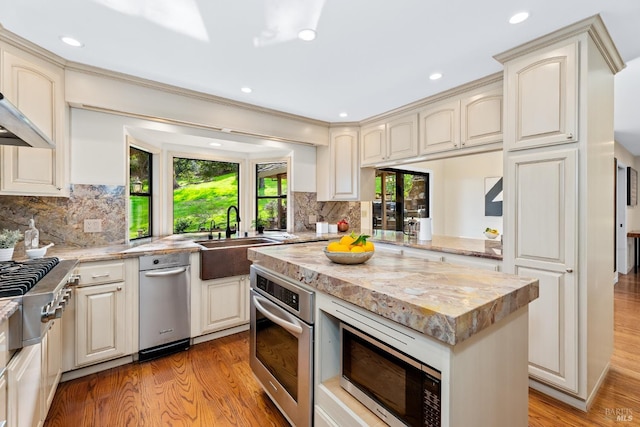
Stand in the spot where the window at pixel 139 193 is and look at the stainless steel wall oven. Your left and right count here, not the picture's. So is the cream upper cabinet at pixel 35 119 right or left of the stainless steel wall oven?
right

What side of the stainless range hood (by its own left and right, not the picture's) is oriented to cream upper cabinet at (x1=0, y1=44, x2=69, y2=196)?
left

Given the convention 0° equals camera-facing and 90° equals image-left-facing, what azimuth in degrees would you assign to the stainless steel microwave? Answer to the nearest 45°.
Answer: approximately 45°

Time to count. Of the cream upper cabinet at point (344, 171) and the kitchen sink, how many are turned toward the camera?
2

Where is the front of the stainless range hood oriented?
to the viewer's right

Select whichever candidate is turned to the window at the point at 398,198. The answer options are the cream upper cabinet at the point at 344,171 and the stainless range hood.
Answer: the stainless range hood

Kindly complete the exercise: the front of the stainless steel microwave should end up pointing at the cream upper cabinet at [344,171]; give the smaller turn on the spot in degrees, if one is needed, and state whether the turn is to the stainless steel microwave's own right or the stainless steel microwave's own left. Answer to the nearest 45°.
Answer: approximately 135° to the stainless steel microwave's own right

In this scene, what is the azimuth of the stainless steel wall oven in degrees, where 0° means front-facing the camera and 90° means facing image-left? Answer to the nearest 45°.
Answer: approximately 45°

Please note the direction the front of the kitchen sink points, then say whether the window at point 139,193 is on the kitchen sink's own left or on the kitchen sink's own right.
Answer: on the kitchen sink's own right

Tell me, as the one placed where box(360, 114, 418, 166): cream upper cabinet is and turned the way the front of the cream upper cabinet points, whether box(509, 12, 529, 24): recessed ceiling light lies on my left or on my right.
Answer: on my left

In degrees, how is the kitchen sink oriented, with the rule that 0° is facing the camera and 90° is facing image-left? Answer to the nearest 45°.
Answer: approximately 0°

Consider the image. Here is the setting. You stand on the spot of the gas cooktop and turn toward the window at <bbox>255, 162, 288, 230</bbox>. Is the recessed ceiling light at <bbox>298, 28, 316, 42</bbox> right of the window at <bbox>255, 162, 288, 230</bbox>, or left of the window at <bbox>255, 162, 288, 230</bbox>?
right

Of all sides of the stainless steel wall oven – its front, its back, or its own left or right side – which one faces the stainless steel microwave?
left
